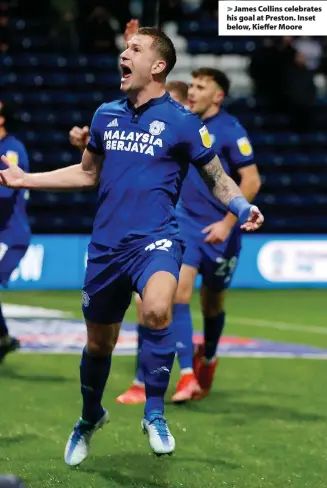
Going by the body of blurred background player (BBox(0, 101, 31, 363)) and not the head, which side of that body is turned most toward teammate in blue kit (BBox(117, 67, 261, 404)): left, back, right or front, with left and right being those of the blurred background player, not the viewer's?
left

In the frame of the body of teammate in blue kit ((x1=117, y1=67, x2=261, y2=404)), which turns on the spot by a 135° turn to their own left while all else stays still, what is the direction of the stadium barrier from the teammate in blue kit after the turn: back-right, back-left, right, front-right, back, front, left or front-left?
left

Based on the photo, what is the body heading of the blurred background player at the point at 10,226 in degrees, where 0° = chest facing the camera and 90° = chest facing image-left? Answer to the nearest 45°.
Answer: approximately 45°

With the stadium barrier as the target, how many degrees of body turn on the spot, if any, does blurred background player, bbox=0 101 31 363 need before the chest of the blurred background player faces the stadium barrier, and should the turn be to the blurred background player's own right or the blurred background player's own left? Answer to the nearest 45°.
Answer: approximately 180°

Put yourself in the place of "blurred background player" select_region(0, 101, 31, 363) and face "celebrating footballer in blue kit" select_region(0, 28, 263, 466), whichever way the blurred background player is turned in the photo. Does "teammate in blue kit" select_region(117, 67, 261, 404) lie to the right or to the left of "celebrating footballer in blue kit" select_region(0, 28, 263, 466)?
left

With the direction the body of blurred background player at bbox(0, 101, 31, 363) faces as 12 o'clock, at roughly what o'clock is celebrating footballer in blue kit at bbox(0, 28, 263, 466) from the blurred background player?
The celebrating footballer in blue kit is roughly at 10 o'clock from the blurred background player.

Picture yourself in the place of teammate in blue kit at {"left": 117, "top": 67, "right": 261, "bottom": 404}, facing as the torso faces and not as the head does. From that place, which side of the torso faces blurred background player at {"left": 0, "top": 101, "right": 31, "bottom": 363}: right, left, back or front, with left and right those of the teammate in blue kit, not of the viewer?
right

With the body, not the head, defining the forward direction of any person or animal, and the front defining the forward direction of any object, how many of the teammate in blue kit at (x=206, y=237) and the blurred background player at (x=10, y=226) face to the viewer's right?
0

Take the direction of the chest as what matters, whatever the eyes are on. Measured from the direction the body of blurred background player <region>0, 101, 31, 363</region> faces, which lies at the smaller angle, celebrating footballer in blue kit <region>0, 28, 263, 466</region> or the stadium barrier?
the celebrating footballer in blue kit
